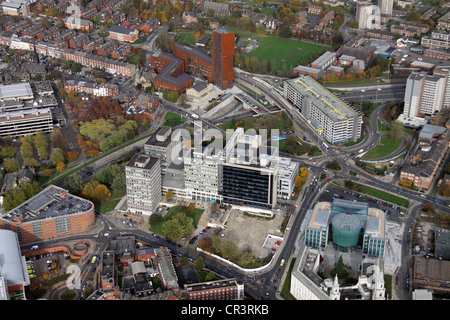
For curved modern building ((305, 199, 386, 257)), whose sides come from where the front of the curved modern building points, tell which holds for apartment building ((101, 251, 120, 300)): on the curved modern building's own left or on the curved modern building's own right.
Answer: on the curved modern building's own right

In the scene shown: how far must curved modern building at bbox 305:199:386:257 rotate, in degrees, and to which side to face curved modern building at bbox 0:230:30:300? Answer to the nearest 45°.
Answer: approximately 45° to its right

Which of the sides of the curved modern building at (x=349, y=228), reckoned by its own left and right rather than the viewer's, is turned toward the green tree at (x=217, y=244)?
right

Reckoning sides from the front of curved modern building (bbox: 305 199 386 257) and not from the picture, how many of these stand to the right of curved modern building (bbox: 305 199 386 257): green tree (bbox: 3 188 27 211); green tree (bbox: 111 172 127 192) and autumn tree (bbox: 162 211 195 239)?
3

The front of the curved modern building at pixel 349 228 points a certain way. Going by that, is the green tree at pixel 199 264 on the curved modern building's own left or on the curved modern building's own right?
on the curved modern building's own right

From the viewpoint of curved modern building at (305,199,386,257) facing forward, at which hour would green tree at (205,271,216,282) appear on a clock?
The green tree is roughly at 2 o'clock from the curved modern building.

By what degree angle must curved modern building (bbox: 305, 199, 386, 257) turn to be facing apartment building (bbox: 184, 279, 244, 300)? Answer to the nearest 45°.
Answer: approximately 45° to its right

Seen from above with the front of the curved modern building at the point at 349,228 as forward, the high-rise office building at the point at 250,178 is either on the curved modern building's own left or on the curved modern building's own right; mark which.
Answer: on the curved modern building's own right

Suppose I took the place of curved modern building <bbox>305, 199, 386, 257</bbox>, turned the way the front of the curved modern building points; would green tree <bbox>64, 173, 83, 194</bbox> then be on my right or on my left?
on my right

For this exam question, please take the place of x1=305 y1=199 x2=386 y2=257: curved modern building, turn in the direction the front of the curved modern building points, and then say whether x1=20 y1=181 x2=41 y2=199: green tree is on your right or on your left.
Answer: on your right

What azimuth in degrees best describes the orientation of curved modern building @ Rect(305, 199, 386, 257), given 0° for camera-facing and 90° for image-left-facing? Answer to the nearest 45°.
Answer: approximately 0°

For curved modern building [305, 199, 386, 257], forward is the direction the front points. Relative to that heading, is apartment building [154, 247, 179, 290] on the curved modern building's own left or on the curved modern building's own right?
on the curved modern building's own right

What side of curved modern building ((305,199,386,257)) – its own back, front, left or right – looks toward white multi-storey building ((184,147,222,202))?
right

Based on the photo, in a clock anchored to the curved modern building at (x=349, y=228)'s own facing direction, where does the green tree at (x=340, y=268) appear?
The green tree is roughly at 12 o'clock from the curved modern building.
